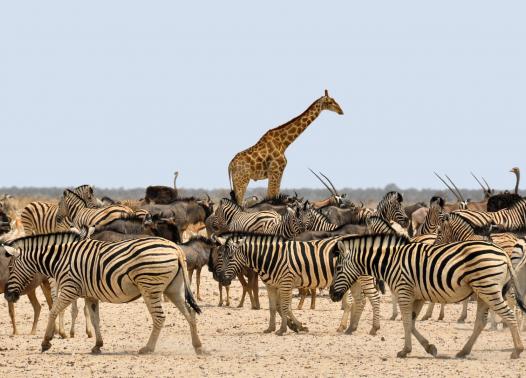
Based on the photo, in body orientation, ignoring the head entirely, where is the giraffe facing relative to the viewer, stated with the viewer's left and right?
facing to the right of the viewer

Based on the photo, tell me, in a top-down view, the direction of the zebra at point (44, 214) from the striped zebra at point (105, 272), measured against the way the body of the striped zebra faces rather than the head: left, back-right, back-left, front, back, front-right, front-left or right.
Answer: right

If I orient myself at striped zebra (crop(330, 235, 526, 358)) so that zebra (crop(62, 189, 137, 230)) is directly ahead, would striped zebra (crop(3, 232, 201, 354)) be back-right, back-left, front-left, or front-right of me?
front-left

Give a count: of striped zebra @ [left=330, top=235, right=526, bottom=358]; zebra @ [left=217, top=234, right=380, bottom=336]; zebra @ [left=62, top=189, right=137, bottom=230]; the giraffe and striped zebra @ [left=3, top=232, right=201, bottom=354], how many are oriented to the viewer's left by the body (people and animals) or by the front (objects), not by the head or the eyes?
4

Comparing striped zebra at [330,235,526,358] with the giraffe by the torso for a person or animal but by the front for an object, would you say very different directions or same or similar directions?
very different directions

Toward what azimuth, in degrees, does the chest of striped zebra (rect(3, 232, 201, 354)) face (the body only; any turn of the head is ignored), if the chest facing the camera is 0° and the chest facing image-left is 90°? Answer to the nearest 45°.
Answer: approximately 90°

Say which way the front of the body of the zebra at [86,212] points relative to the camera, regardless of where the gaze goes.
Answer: to the viewer's left

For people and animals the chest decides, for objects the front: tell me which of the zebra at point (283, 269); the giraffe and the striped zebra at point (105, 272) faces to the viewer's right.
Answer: the giraffe

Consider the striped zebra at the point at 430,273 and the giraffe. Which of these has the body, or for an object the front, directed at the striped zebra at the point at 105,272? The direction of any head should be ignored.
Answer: the striped zebra at the point at 430,273

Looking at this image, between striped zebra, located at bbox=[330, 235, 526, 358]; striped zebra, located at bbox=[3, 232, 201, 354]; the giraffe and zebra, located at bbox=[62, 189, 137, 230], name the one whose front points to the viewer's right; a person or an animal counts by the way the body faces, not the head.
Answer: the giraffe

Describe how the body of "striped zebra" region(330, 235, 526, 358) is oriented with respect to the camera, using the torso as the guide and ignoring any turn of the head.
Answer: to the viewer's left

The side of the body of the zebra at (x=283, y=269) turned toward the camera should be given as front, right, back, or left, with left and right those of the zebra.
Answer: left

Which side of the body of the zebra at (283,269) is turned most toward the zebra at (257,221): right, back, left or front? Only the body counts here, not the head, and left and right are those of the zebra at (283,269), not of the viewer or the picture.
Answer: right

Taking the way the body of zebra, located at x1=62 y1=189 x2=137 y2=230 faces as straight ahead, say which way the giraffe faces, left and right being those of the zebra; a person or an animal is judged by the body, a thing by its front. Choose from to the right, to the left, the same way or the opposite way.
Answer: the opposite way

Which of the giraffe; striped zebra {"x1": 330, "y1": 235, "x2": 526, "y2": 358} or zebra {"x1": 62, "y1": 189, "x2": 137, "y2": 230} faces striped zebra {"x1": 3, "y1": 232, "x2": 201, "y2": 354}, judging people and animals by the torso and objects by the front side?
striped zebra {"x1": 330, "y1": 235, "x2": 526, "y2": 358}

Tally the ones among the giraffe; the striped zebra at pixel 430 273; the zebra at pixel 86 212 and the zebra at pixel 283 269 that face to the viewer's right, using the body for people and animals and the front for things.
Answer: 1

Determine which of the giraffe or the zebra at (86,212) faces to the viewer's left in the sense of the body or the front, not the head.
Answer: the zebra

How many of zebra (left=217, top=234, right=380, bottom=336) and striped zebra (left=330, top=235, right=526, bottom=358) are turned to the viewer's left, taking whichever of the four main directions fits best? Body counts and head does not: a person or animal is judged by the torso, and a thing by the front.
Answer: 2
